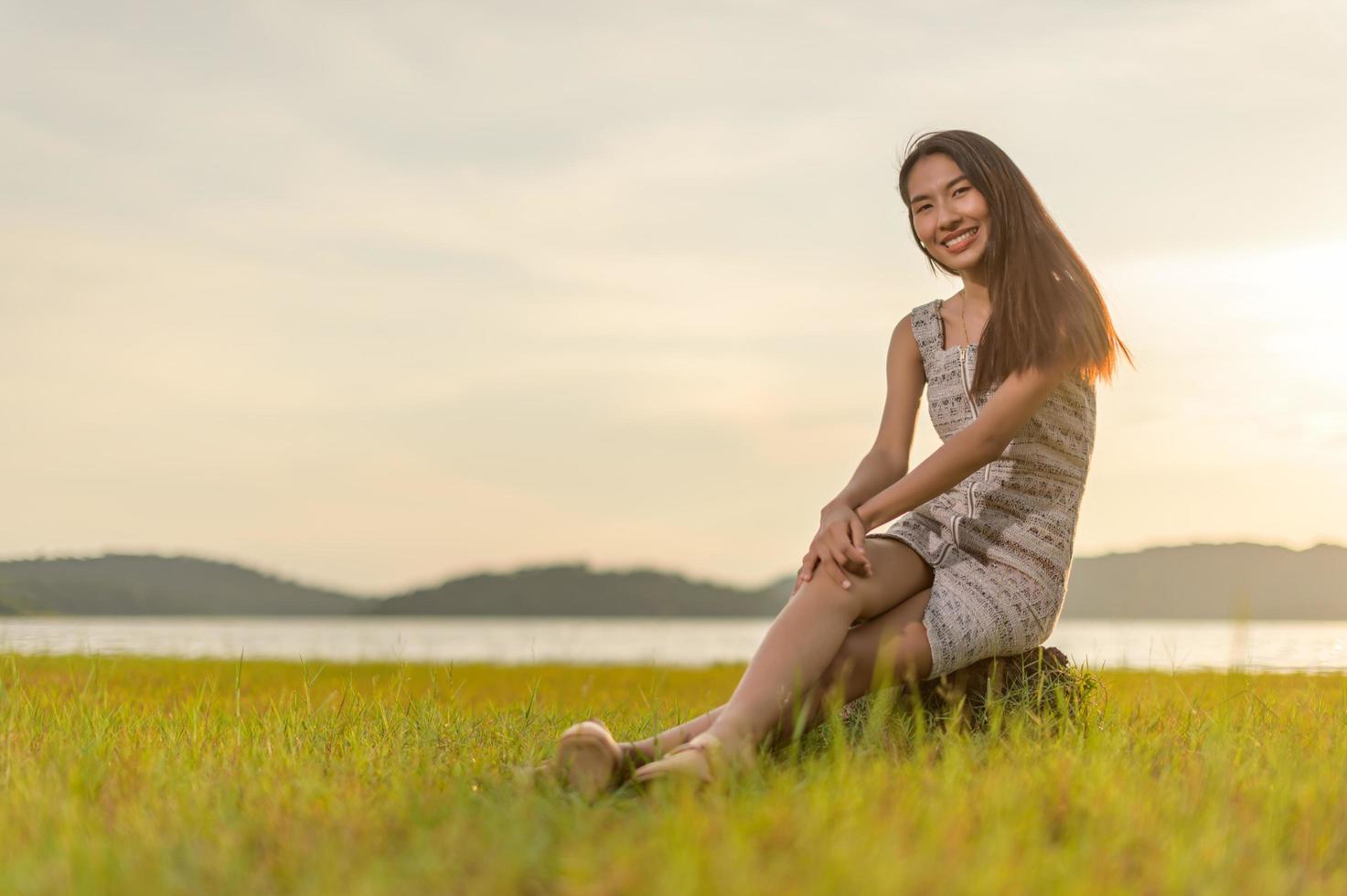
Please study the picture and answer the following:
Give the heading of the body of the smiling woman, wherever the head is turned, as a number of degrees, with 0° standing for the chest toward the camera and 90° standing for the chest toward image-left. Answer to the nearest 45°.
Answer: approximately 45°
